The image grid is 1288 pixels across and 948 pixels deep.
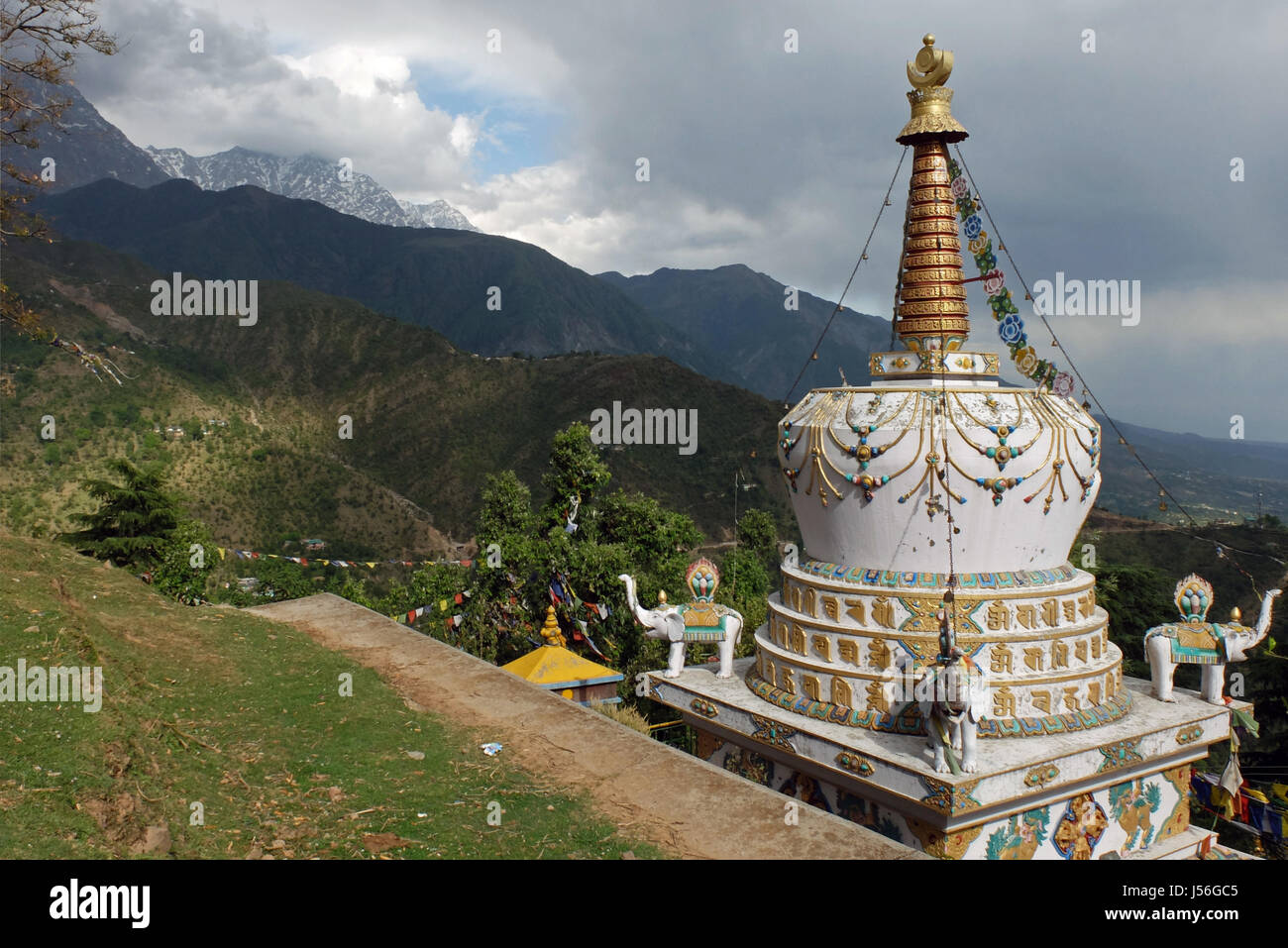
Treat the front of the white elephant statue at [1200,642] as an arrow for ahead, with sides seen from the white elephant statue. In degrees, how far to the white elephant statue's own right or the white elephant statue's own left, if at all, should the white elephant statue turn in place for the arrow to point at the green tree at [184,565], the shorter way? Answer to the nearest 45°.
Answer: approximately 180°

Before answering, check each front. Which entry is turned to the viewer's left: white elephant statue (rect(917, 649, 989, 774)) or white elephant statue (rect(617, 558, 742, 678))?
white elephant statue (rect(617, 558, 742, 678))

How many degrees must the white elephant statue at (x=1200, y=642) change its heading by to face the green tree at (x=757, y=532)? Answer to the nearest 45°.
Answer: approximately 135° to its left

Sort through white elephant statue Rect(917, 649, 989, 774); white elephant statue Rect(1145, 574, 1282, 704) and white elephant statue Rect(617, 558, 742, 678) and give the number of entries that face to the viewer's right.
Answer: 1

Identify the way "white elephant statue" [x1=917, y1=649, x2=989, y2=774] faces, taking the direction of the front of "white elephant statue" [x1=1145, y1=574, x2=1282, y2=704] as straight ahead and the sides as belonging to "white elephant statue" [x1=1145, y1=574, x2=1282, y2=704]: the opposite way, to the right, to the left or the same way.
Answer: to the right

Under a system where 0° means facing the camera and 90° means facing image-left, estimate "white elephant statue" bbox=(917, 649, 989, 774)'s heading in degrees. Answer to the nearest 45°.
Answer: approximately 0°

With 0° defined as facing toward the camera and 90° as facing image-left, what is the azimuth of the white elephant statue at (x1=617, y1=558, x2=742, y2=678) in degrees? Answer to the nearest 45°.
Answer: approximately 90°

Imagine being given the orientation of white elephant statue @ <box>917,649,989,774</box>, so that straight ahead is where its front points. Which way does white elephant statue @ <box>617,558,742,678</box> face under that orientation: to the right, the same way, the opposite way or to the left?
to the right

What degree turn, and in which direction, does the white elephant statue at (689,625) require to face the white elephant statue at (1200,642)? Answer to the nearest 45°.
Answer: approximately 180°

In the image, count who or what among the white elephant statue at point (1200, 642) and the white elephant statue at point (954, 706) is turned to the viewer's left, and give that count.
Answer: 0

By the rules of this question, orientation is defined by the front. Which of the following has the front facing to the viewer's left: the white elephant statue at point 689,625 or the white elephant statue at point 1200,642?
the white elephant statue at point 689,625

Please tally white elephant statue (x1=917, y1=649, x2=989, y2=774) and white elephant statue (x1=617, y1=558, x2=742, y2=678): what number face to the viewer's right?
0

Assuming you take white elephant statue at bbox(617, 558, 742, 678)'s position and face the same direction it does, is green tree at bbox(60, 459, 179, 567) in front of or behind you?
in front

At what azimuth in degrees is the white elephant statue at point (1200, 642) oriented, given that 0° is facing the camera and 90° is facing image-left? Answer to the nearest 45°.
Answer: approximately 270°

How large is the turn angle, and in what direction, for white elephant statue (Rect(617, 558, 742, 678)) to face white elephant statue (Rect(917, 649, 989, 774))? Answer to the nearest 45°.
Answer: approximately 135° to its left
